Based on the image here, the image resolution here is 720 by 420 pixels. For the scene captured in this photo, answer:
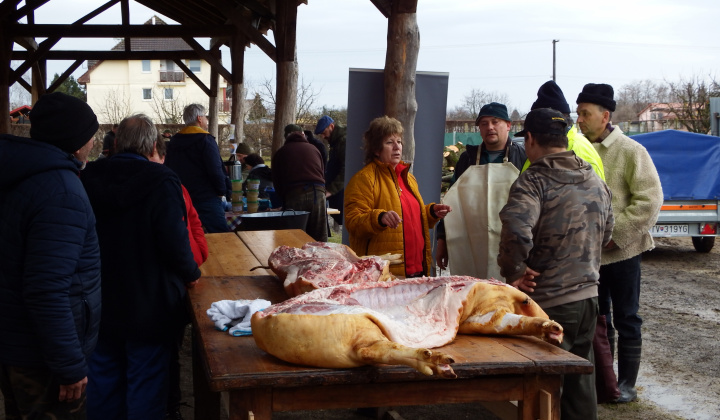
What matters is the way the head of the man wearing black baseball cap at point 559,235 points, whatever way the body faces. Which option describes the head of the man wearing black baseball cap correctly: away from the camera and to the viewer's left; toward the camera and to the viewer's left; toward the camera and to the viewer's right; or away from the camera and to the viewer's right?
away from the camera and to the viewer's left

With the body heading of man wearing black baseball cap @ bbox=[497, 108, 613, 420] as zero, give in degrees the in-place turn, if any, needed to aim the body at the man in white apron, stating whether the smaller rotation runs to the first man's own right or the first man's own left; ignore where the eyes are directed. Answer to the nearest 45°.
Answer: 0° — they already face them

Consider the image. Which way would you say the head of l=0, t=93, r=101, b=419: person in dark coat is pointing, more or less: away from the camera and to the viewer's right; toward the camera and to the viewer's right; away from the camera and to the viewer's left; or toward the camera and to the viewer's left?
away from the camera and to the viewer's right

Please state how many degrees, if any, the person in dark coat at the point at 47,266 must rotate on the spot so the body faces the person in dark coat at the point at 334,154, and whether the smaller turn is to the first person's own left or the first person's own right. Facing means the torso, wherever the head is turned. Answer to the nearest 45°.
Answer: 0° — they already face them

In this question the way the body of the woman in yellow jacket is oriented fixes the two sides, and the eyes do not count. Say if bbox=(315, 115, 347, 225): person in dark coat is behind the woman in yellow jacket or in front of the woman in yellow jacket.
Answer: behind

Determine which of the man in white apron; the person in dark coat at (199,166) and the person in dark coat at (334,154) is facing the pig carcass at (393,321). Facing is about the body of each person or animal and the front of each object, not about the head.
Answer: the man in white apron

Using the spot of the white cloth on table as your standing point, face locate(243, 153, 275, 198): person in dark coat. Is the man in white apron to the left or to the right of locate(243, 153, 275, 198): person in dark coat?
right

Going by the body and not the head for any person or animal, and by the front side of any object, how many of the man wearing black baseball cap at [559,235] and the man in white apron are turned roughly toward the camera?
1

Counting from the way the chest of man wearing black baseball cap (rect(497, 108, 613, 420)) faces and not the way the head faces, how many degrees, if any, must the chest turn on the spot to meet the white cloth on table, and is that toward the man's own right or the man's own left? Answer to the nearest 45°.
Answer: approximately 90° to the man's own left

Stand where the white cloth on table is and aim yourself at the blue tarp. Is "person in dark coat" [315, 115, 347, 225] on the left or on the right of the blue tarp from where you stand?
left

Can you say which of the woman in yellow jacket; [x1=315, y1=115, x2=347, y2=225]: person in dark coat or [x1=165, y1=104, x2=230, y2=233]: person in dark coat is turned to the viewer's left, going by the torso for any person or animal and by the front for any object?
[x1=315, y1=115, x2=347, y2=225]: person in dark coat

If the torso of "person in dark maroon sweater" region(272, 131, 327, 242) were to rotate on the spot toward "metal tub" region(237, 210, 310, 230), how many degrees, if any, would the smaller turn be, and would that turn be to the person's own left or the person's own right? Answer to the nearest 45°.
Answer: approximately 135° to the person's own left

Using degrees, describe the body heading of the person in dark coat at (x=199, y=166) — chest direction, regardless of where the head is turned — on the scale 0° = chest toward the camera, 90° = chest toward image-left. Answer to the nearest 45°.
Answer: approximately 225°

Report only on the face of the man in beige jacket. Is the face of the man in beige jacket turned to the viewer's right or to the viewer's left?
to the viewer's left
